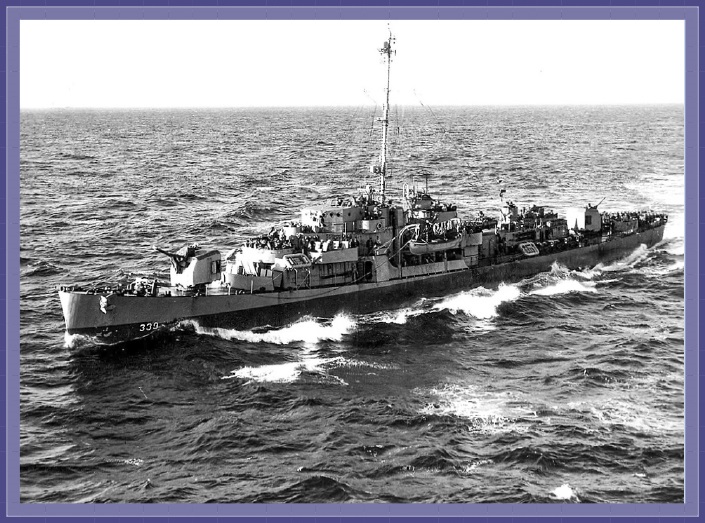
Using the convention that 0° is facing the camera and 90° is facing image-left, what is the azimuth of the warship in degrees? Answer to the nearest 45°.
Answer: approximately 45°
